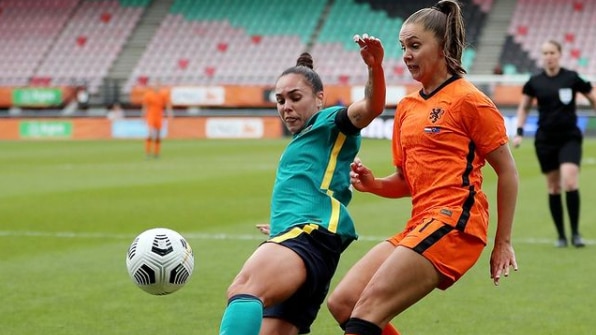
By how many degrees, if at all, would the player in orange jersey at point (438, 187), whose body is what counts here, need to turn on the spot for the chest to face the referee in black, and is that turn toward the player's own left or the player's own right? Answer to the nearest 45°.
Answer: approximately 135° to the player's own right

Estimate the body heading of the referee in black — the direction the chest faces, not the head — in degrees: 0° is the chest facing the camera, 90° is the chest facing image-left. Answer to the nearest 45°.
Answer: approximately 0°

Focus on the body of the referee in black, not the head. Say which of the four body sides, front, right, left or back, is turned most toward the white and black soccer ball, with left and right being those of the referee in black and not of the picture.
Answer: front

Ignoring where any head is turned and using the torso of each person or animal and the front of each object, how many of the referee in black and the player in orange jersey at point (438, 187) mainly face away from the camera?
0

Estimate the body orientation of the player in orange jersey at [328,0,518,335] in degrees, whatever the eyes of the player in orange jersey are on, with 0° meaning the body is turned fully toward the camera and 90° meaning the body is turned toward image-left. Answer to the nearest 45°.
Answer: approximately 45°

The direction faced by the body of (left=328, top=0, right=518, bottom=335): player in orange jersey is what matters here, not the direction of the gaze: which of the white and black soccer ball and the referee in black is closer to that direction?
the white and black soccer ball

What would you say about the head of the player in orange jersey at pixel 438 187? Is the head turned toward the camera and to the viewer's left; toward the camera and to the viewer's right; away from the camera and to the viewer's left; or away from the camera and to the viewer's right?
toward the camera and to the viewer's left

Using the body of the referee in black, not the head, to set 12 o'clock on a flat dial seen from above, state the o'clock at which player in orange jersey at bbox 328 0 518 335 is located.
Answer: The player in orange jersey is roughly at 12 o'clock from the referee in black.
